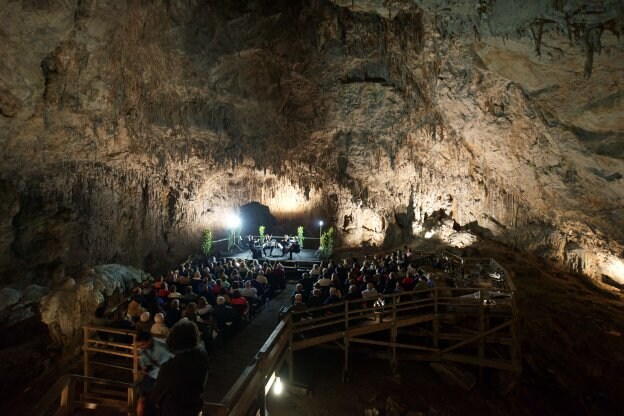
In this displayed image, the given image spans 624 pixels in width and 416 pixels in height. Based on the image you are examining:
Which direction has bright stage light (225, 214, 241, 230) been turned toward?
toward the camera

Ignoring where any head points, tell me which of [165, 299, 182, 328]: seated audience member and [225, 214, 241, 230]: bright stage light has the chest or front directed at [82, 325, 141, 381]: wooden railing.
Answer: the bright stage light

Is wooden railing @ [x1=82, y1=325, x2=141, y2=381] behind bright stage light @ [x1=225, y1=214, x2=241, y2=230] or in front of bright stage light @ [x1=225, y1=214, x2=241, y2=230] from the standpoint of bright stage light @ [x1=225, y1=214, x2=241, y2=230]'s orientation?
in front

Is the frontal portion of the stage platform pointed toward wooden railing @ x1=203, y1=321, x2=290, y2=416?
yes

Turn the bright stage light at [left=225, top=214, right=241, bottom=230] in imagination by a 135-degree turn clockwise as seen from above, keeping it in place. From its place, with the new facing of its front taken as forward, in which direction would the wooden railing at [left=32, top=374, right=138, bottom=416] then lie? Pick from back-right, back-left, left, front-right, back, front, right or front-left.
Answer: back-left

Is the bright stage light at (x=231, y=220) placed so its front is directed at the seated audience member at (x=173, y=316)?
yes

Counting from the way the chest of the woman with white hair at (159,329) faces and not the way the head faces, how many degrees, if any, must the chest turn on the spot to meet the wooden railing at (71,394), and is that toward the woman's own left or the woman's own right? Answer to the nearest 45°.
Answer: approximately 135° to the woman's own left

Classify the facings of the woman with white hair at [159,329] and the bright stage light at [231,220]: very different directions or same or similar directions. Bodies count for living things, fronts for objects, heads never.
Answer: very different directions

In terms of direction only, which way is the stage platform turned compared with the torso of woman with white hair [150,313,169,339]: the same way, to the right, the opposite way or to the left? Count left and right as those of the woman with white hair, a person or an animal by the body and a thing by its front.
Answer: the opposite way

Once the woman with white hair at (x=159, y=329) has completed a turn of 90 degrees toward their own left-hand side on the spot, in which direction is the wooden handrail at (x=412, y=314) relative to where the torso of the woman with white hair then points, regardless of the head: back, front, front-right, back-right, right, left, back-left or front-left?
back

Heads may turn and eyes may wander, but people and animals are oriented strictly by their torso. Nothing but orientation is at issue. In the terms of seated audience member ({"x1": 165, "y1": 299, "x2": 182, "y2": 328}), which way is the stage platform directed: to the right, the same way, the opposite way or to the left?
the opposite way

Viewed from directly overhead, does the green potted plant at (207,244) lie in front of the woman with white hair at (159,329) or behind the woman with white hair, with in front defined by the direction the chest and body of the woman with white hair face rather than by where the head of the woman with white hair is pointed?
in front

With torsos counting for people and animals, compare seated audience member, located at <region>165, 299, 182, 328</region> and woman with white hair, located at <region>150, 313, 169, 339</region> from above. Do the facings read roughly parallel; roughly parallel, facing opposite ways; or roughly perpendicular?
roughly parallel

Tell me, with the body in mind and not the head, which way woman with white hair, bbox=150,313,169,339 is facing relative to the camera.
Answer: away from the camera

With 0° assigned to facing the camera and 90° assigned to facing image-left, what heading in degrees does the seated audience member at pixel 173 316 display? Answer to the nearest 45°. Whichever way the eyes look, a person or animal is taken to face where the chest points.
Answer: approximately 180°

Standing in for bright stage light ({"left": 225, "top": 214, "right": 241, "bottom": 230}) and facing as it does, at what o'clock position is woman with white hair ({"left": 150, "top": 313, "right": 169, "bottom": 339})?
The woman with white hair is roughly at 12 o'clock from the bright stage light.
